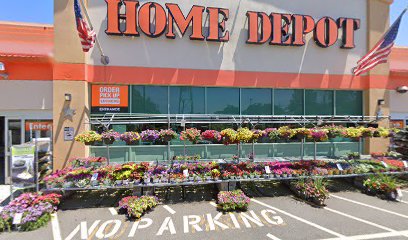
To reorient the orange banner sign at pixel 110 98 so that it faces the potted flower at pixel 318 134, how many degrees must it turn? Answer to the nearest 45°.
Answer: approximately 45° to its left

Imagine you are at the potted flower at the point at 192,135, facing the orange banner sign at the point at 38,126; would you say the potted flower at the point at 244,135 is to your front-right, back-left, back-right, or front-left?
back-right

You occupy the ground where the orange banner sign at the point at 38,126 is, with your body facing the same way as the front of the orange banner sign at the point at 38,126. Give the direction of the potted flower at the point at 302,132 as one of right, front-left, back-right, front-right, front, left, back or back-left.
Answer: front-left

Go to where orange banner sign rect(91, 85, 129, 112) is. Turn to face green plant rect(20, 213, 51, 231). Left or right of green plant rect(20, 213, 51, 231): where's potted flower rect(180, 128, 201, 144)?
left

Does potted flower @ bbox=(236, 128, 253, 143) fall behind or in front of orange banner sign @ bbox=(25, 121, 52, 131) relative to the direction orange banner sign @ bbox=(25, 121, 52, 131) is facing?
in front

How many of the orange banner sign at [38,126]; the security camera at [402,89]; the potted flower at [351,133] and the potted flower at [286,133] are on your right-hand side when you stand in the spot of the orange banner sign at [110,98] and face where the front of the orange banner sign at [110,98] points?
1

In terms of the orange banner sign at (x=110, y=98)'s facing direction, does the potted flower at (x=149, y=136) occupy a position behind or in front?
in front

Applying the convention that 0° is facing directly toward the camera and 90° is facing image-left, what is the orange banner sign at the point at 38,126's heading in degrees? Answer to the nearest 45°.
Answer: approximately 0°

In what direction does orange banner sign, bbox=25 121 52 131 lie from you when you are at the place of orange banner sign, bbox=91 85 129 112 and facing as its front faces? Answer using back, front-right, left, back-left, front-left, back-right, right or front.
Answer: right

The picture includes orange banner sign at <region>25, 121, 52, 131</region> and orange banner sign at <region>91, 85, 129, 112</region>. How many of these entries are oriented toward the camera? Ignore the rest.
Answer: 2

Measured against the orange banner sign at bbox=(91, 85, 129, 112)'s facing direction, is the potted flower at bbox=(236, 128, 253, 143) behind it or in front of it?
in front
